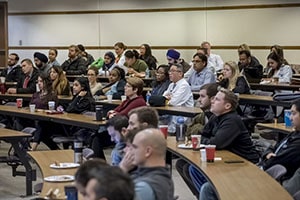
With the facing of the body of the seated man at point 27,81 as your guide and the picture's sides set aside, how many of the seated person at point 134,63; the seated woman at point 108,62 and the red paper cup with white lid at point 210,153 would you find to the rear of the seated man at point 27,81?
2

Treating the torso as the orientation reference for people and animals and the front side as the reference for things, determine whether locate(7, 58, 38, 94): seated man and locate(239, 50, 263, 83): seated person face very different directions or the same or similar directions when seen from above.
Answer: same or similar directions

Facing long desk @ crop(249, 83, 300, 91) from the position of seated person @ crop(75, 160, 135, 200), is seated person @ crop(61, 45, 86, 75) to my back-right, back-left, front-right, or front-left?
front-left

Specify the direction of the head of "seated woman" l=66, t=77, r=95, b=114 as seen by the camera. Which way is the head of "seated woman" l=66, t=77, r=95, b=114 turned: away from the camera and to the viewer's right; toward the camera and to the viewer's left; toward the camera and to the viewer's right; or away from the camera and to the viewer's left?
toward the camera and to the viewer's left

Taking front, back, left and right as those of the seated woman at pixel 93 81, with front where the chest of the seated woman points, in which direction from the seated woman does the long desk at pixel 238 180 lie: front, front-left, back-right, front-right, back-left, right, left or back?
front-left

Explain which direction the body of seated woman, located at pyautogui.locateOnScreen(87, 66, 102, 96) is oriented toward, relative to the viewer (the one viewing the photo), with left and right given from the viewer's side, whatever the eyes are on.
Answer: facing the viewer and to the left of the viewer

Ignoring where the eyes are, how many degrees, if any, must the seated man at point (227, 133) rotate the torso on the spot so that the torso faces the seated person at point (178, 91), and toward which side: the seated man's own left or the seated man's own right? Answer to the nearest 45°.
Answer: approximately 90° to the seated man's own right

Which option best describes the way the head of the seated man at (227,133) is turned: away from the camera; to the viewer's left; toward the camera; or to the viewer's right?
to the viewer's left

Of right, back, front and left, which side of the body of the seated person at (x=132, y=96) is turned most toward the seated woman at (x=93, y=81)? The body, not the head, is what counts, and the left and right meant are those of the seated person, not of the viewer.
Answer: right

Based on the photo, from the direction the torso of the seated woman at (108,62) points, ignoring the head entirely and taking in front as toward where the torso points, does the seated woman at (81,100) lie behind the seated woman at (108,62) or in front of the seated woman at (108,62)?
in front

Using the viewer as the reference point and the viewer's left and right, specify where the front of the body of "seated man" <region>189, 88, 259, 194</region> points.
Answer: facing to the left of the viewer

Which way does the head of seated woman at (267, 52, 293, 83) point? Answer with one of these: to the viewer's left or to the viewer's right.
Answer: to the viewer's left

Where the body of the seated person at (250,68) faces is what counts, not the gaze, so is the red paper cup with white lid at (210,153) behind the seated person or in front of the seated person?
in front

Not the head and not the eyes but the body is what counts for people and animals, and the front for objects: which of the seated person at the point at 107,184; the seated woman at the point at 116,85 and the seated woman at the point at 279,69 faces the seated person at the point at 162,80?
the seated woman at the point at 279,69
